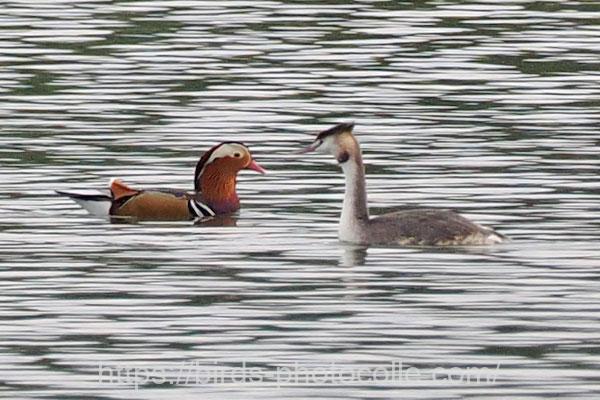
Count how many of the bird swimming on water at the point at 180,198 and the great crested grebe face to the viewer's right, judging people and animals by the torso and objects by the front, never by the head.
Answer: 1

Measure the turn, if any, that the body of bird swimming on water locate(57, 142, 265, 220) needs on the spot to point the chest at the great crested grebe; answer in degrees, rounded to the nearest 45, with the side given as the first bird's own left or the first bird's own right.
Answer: approximately 45° to the first bird's own right

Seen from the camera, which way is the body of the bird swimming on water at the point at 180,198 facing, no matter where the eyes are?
to the viewer's right

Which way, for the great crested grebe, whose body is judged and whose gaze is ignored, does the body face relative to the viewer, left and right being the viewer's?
facing to the left of the viewer

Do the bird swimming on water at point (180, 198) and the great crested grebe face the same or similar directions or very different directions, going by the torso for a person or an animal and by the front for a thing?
very different directions
